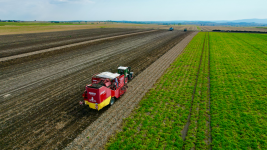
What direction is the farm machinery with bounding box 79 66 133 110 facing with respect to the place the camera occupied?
facing away from the viewer and to the right of the viewer
